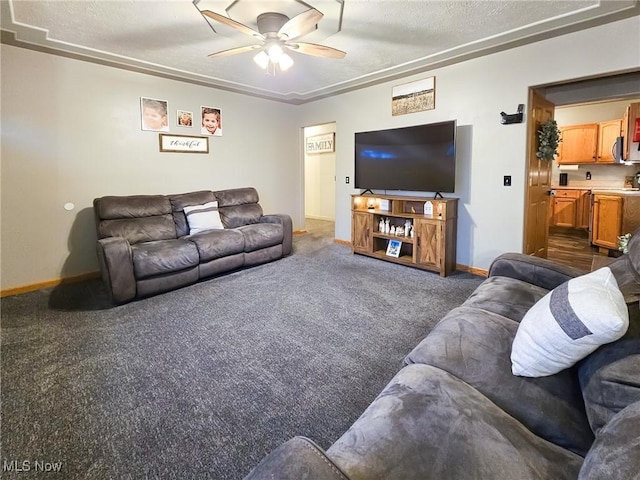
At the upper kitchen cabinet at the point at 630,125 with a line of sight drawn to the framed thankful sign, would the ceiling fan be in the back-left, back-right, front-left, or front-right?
front-left

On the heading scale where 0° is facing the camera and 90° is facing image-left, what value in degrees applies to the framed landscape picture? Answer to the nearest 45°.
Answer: approximately 45°

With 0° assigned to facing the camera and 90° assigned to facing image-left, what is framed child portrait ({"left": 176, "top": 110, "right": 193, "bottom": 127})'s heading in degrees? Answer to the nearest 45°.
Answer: approximately 315°

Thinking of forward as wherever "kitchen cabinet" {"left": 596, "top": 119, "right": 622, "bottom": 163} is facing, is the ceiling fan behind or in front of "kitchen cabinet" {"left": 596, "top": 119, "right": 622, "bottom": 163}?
in front

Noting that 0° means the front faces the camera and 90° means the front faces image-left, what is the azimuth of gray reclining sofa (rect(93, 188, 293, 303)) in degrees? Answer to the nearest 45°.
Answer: approximately 315°

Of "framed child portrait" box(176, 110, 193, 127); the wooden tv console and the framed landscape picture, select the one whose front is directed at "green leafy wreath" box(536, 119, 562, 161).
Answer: the framed child portrait

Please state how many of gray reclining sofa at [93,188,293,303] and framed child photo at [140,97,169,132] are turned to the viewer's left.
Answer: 0

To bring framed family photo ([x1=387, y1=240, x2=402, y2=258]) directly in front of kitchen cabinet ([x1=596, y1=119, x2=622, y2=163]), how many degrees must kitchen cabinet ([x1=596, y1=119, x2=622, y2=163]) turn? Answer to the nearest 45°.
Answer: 0° — it already faces it

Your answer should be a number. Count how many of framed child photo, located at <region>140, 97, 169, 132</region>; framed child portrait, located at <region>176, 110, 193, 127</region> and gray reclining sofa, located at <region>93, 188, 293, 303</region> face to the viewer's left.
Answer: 0

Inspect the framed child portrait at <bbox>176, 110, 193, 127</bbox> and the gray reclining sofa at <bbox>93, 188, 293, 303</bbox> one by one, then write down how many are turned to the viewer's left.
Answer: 0

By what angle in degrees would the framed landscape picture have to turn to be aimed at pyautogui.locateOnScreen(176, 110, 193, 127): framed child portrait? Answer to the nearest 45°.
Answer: approximately 45° to its right

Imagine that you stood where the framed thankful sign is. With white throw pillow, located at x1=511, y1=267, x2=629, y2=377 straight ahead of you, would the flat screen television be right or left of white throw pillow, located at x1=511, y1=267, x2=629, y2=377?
left

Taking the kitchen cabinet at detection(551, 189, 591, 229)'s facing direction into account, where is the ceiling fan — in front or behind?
in front

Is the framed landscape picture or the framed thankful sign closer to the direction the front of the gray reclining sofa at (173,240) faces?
the framed landscape picture

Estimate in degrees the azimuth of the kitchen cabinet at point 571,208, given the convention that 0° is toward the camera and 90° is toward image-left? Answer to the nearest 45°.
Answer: approximately 45°

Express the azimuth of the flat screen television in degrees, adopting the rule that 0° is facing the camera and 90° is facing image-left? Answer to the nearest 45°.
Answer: approximately 45°

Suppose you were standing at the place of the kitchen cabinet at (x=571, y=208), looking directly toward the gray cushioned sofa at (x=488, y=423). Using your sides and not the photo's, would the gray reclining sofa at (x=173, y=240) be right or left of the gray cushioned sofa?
right

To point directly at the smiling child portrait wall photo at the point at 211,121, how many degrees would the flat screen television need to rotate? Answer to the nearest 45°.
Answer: approximately 45° to its right

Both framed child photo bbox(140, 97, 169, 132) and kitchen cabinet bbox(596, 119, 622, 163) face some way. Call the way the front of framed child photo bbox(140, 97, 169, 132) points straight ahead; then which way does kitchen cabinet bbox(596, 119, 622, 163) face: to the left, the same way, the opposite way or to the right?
to the right
